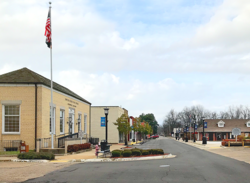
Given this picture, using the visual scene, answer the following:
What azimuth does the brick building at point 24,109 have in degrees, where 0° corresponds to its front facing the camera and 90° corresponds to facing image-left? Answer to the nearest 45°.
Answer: approximately 315°

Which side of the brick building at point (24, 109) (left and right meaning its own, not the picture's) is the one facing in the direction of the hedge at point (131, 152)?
front
